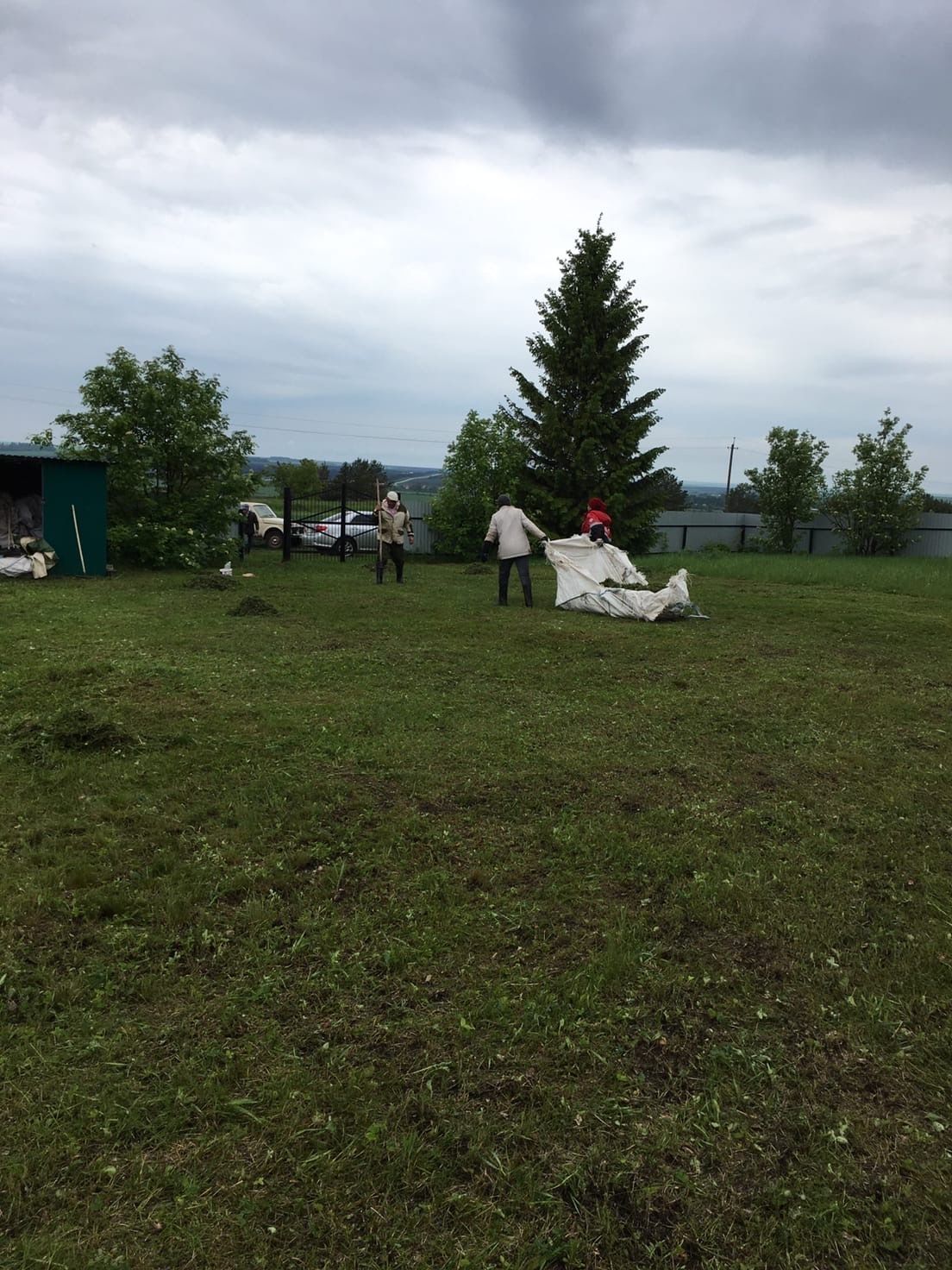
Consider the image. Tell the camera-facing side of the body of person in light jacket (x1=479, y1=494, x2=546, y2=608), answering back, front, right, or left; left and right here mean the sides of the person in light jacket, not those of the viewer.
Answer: back

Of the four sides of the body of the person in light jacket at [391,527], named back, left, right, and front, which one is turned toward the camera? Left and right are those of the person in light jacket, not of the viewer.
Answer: front

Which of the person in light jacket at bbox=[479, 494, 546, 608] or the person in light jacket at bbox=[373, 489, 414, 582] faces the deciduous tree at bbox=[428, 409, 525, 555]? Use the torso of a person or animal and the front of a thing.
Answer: the person in light jacket at bbox=[479, 494, 546, 608]

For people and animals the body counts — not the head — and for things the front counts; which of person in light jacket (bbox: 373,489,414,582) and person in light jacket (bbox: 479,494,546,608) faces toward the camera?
person in light jacket (bbox: 373,489,414,582)

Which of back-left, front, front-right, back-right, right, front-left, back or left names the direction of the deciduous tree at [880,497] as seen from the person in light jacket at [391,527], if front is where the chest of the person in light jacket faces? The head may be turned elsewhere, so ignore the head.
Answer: back-left

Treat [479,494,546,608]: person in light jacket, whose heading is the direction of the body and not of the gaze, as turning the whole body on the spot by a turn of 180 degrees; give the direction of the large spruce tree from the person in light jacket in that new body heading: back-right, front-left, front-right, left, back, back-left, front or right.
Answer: back

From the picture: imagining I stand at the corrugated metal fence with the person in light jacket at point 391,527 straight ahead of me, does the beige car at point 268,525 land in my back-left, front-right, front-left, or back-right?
front-right

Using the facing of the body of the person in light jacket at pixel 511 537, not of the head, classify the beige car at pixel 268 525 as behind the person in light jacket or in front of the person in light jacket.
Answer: in front

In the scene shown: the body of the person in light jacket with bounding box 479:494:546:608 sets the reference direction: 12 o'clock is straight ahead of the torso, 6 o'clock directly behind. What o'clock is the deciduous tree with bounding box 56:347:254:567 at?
The deciduous tree is roughly at 10 o'clock from the person in light jacket.

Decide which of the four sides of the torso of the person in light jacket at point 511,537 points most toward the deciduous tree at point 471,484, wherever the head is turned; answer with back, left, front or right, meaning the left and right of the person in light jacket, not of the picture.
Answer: front

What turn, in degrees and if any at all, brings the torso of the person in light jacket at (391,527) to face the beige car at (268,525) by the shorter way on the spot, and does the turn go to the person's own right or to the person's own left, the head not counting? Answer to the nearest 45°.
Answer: approximately 180°

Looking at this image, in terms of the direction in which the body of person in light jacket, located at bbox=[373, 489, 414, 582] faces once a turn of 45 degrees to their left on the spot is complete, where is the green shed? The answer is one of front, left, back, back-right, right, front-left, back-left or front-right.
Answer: back-right

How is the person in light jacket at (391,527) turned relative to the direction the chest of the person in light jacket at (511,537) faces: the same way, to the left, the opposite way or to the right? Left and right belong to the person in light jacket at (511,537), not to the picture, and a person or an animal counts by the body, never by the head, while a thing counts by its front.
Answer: the opposite way

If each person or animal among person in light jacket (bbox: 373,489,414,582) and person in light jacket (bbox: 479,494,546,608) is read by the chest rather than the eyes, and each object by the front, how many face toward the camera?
1

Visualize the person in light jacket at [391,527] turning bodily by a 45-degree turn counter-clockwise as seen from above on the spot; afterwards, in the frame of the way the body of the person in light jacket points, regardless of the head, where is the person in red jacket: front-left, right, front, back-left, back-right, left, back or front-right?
front
